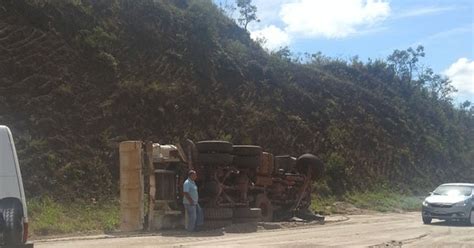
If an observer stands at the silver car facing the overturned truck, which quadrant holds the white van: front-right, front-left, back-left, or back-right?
front-left

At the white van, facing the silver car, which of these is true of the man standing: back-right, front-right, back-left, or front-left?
front-left

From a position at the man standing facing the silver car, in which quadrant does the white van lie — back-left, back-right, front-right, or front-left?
back-right

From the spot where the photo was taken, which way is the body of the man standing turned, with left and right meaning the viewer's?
facing the viewer and to the right of the viewer

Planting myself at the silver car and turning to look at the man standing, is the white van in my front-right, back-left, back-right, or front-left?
front-left

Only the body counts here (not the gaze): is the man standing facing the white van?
no

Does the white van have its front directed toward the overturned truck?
no

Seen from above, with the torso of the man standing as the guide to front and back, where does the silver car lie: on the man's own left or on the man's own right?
on the man's own left

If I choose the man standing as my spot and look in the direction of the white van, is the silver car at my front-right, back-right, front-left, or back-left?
back-left
